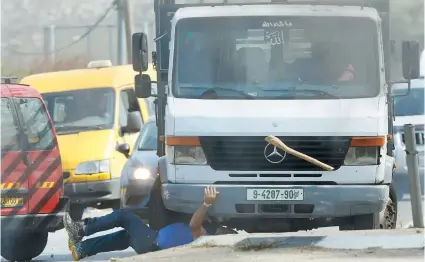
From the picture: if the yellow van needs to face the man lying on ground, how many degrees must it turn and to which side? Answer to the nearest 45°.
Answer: approximately 45° to its left

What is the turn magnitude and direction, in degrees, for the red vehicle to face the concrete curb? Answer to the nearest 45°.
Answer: approximately 135° to its right

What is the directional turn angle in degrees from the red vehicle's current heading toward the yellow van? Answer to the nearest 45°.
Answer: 0° — it already faces it

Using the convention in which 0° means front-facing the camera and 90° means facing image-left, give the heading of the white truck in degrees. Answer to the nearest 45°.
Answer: approximately 0°

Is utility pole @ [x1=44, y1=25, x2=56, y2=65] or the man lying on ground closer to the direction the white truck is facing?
the man lying on ground

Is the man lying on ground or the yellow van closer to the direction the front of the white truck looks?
the man lying on ground

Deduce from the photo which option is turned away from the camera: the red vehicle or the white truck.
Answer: the red vehicle

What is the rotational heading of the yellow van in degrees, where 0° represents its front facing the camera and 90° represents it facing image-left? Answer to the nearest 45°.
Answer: approximately 45°

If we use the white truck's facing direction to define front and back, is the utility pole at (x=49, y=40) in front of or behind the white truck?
behind

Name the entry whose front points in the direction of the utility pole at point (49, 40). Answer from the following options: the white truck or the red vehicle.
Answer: the red vehicle
